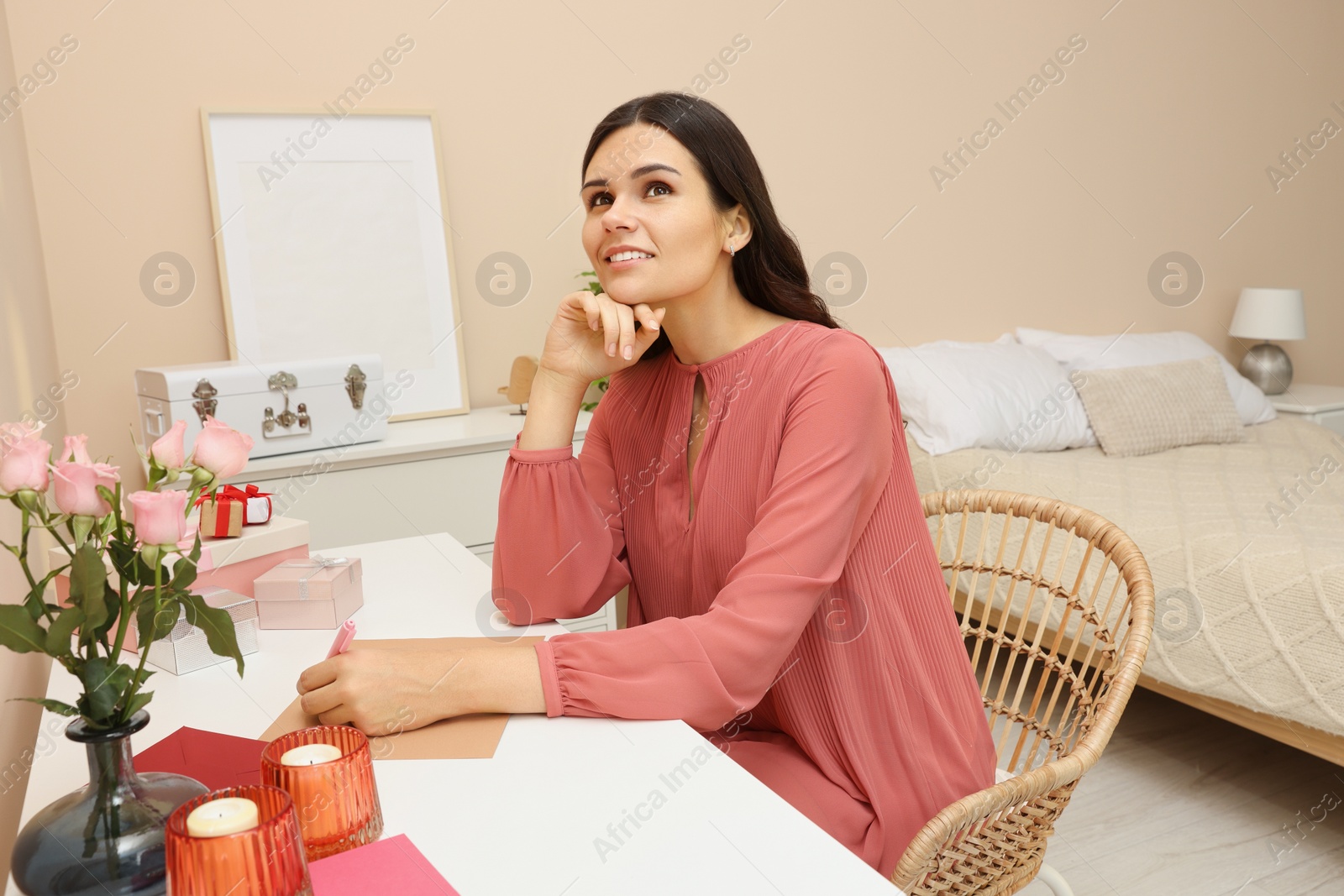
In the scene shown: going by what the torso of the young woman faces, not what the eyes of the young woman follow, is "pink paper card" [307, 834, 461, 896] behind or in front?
in front

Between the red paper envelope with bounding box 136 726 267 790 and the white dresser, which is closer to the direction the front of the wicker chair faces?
the red paper envelope

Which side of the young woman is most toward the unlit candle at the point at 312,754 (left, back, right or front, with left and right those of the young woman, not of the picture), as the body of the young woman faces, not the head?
front

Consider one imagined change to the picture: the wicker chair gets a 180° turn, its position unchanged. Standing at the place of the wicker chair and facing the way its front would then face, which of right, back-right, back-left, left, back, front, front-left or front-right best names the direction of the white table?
back

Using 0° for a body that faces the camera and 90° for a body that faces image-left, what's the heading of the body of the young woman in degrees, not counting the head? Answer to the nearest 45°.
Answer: approximately 45°

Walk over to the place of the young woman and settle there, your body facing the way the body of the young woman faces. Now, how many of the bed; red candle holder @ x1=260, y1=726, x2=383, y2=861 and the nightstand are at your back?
2

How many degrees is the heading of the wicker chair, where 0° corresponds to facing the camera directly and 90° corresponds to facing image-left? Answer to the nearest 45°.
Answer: approximately 45°

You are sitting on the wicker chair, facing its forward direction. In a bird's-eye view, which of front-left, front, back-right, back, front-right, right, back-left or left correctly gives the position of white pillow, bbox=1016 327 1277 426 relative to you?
back-right

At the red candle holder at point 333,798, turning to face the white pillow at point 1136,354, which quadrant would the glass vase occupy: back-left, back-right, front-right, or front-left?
back-left

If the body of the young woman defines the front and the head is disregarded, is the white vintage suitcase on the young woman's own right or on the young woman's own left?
on the young woman's own right

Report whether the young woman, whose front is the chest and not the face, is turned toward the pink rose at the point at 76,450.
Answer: yes

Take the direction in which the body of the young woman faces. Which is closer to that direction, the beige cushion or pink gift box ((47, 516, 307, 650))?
the pink gift box

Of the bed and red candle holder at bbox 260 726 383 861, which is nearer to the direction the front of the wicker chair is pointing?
the red candle holder

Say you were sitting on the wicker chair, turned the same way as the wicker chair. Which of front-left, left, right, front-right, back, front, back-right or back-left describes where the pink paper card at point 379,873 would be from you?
front

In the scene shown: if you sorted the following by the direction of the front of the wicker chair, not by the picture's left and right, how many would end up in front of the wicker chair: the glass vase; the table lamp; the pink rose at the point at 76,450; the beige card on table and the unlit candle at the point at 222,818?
4

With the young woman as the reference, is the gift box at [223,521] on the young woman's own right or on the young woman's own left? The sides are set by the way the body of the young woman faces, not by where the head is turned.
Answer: on the young woman's own right

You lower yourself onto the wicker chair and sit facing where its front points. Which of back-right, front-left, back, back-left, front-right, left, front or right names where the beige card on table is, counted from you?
front

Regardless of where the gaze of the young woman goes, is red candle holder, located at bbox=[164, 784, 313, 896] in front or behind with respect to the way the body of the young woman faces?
in front

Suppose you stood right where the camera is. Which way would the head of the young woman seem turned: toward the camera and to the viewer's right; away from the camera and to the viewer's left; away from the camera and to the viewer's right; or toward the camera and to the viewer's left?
toward the camera and to the viewer's left

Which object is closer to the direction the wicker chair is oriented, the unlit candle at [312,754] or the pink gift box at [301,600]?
the unlit candle
